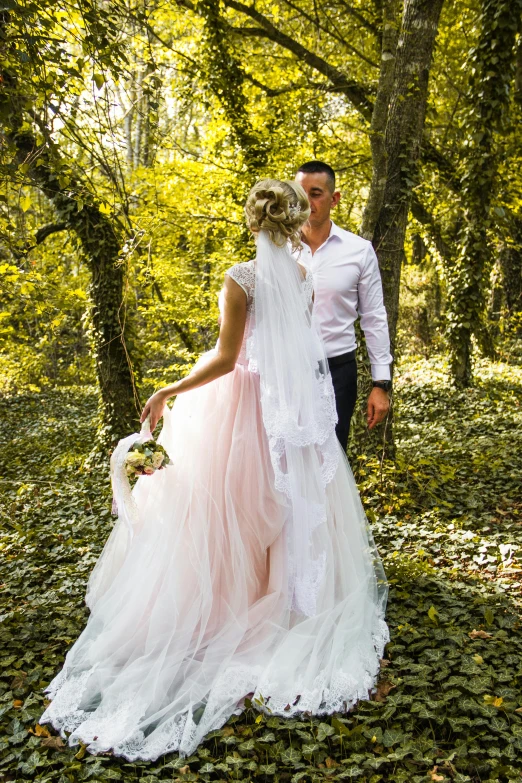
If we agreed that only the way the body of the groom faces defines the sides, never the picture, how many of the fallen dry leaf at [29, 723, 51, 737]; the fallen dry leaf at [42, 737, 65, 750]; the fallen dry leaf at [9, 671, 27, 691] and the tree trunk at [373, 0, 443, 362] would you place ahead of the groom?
3

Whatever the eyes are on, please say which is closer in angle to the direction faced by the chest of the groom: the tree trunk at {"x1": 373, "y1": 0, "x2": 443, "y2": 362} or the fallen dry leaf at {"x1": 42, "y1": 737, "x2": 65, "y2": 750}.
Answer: the fallen dry leaf

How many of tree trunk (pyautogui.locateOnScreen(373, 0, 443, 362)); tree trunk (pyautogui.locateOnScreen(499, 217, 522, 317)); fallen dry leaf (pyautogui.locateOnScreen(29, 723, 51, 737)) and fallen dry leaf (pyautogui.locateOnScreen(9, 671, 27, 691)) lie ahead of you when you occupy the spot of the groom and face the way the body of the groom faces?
2

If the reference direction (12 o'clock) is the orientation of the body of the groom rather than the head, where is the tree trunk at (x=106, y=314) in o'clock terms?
The tree trunk is roughly at 3 o'clock from the groom.

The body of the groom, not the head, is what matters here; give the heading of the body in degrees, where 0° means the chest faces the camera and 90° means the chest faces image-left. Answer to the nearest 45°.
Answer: approximately 45°

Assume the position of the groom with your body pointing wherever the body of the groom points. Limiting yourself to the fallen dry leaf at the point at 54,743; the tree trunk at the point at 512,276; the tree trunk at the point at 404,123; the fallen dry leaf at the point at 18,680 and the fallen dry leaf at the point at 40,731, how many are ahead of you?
3

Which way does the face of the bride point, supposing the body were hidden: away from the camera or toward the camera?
away from the camera

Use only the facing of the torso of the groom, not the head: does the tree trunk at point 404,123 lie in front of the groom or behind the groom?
behind

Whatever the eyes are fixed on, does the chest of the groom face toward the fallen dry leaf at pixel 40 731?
yes
